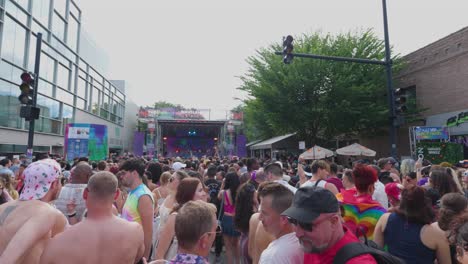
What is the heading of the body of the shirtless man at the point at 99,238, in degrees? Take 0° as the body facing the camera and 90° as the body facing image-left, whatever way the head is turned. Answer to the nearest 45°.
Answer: approximately 180°

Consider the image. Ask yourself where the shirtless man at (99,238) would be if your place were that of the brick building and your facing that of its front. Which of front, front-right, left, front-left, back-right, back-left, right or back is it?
front-left

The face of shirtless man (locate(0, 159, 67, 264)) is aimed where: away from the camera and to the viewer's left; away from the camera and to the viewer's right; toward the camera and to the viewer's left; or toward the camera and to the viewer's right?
away from the camera and to the viewer's right

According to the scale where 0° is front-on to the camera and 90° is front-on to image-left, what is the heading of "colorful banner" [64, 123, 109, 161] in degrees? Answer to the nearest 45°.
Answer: approximately 0°

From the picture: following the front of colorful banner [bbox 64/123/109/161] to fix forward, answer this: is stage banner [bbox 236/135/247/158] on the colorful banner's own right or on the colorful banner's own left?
on the colorful banner's own left

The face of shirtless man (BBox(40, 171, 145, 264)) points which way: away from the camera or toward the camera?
away from the camera

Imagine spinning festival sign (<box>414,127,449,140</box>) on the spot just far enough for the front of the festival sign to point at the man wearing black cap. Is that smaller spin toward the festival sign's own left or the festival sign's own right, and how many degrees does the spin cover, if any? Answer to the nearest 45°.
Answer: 0° — it already faces them

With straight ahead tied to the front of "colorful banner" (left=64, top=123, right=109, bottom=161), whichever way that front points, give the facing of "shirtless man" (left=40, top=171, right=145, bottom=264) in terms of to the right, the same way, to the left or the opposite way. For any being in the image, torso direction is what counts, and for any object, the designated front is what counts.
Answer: the opposite way

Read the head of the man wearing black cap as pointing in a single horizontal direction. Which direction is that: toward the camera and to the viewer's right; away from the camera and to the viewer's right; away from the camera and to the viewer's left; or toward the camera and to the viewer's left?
toward the camera and to the viewer's left

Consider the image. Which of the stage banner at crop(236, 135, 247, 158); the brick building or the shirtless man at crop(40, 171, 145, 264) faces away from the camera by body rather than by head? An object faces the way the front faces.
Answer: the shirtless man

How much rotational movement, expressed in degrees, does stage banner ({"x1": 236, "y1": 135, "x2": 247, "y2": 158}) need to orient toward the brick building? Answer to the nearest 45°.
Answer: approximately 45° to its left

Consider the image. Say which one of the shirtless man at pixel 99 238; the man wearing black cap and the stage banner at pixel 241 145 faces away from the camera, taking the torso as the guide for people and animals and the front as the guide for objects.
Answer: the shirtless man
